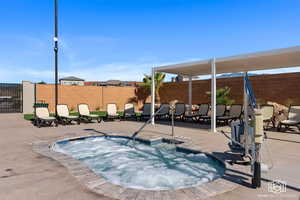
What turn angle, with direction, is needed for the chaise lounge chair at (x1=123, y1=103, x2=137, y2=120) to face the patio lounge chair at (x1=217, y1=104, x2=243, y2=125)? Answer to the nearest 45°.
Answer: approximately 45° to its left

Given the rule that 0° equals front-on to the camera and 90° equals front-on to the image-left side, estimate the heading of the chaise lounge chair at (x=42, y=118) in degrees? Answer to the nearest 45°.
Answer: approximately 315°

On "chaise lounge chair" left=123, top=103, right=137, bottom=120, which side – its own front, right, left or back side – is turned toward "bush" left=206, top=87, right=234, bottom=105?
left

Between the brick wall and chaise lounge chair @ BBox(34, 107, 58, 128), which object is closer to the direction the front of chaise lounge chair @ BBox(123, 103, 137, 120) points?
the chaise lounge chair

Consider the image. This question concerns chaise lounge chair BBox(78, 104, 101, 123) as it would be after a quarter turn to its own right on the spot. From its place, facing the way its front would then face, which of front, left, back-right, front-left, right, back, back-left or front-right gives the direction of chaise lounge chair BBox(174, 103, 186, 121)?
back-left

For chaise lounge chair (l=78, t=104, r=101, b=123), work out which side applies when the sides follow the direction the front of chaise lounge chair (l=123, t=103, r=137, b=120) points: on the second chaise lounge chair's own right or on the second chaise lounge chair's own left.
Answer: on the second chaise lounge chair's own right

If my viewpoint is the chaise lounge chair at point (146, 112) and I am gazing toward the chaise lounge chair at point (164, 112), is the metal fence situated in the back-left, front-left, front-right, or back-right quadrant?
back-left

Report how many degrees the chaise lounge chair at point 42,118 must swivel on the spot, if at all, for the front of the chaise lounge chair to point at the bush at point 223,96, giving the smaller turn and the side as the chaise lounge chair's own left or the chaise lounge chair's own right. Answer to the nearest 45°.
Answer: approximately 45° to the chaise lounge chair's own left

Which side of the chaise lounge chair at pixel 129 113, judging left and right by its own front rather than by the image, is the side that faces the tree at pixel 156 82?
back
